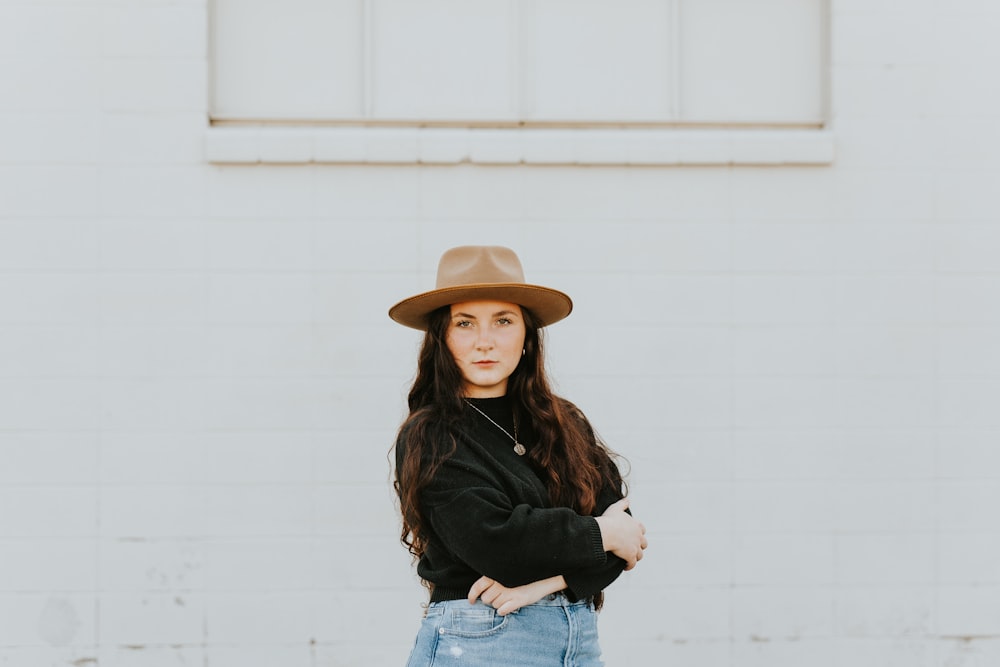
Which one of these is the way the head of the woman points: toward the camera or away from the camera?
toward the camera

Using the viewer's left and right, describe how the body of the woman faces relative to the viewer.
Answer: facing the viewer and to the right of the viewer
